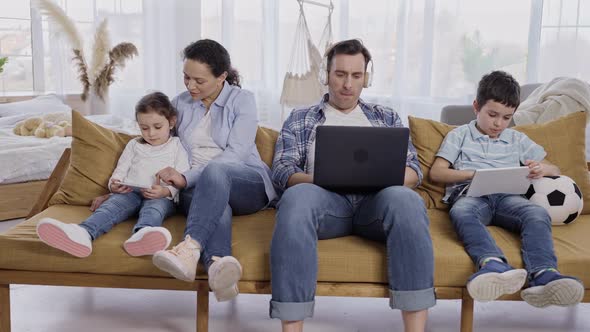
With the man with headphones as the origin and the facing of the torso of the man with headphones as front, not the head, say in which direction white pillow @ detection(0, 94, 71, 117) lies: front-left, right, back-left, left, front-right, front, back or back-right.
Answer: back-right

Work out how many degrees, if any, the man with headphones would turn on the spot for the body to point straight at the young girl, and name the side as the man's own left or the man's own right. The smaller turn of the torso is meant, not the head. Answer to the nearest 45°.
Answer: approximately 135° to the man's own right

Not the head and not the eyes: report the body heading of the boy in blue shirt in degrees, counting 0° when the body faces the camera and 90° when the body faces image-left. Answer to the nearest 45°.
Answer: approximately 0°

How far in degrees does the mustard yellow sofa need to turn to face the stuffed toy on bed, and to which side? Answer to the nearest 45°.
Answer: approximately 135° to its right

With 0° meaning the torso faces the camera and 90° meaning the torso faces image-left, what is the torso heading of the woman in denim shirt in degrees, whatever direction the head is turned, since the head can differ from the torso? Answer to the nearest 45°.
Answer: approximately 45°

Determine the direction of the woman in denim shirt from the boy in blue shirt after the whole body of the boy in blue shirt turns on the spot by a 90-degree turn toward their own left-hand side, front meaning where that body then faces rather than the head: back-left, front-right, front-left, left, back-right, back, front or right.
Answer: back

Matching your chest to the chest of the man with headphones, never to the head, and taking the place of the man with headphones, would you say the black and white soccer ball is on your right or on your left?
on your left

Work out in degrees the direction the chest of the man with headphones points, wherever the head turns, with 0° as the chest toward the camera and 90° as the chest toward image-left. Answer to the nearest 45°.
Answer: approximately 0°
